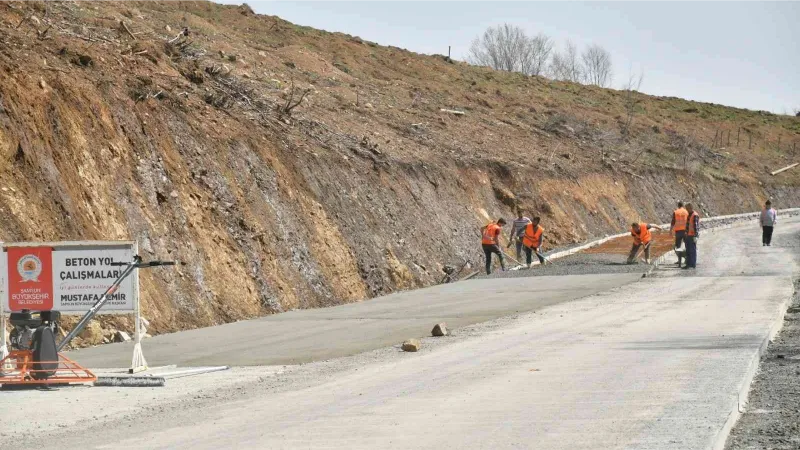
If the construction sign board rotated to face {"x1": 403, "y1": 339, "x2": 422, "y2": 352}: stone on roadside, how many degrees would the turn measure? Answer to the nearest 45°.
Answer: approximately 90° to its left

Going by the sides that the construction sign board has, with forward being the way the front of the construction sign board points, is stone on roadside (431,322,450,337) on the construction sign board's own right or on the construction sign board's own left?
on the construction sign board's own left

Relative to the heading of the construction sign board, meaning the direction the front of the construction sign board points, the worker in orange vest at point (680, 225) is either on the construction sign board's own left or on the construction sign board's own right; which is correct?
on the construction sign board's own left

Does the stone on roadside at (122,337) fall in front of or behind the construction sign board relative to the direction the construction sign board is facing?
behind

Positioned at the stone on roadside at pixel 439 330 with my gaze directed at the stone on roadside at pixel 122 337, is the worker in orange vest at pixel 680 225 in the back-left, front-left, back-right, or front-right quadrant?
back-right

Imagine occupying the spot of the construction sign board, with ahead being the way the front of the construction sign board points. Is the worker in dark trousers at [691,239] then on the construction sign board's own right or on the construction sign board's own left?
on the construction sign board's own left

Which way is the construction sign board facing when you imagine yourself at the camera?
facing the viewer

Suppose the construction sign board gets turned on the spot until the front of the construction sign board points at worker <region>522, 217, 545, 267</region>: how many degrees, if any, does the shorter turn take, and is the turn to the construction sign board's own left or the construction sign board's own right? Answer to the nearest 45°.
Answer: approximately 135° to the construction sign board's own left

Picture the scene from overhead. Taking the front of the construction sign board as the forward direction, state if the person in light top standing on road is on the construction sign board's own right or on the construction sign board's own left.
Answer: on the construction sign board's own left

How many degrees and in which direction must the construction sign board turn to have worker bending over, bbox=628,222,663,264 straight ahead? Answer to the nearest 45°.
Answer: approximately 135° to its left
